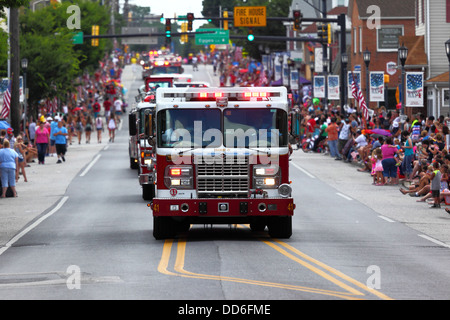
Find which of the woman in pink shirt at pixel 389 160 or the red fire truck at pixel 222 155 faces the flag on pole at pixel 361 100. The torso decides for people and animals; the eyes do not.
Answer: the woman in pink shirt

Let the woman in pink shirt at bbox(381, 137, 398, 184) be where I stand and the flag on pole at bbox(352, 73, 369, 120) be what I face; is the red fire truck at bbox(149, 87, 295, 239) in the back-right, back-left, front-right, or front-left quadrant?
back-left

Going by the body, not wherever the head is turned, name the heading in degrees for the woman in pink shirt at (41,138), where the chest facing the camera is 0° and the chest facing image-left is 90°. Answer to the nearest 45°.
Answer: approximately 0°

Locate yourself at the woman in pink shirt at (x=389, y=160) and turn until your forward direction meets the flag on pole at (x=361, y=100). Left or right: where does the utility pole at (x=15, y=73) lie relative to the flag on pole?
left

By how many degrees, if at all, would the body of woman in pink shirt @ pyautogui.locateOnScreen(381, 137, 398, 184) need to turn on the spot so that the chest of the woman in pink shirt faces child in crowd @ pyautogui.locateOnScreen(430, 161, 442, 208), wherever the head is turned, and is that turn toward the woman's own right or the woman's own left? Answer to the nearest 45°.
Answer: approximately 180°
